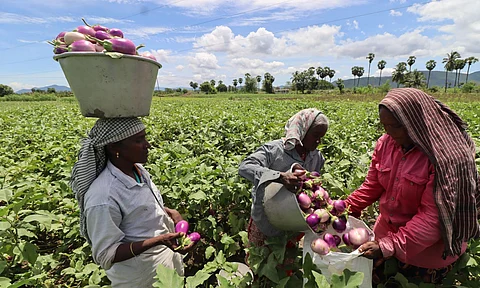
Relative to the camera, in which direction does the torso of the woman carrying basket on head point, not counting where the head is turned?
to the viewer's right

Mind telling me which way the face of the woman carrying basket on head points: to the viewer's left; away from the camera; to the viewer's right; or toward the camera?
to the viewer's right

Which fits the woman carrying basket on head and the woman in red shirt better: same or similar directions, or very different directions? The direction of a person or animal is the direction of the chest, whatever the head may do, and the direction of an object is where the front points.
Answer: very different directions

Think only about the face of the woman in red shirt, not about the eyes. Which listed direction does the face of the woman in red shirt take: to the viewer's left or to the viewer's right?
to the viewer's left

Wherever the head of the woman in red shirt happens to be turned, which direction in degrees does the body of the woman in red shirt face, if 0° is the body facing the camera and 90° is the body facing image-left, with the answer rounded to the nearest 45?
approximately 45°

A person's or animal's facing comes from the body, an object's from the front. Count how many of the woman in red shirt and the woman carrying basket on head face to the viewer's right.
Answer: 1

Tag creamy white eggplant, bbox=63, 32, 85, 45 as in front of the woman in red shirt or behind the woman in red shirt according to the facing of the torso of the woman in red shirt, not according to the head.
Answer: in front

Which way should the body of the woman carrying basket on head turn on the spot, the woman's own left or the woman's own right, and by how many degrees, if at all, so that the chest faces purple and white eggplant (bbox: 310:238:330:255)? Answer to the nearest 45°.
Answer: approximately 45° to the woman's own right

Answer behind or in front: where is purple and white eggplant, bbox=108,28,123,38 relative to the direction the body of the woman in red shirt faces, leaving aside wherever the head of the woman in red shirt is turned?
in front
